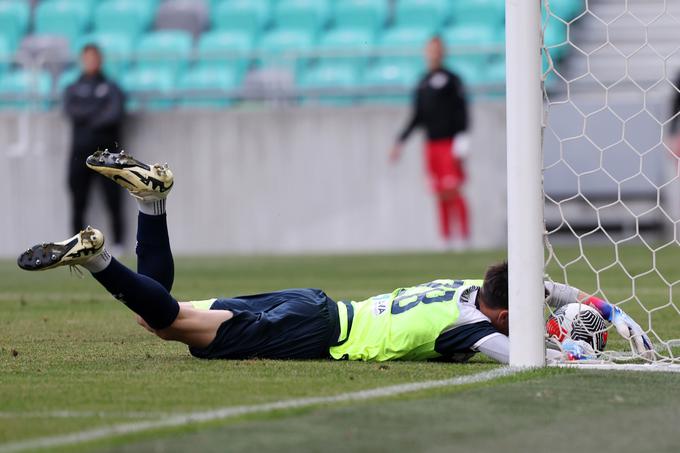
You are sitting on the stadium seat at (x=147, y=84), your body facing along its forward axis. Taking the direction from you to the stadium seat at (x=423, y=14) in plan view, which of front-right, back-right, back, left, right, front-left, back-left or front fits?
left

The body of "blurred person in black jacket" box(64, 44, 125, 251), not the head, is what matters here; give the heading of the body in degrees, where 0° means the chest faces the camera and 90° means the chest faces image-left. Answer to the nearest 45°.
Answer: approximately 0°

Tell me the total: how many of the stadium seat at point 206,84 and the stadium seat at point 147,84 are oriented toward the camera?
2

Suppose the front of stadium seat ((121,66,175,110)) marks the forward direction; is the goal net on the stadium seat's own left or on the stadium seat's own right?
on the stadium seat's own left

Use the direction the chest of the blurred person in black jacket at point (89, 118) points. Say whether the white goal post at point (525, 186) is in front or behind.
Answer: in front

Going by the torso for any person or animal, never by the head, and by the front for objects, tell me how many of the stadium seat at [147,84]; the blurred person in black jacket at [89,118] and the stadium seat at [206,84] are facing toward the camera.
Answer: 3

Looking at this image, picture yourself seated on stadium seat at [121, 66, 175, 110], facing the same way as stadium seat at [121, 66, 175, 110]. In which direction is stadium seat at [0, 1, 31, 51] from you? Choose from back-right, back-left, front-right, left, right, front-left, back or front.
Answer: back-right

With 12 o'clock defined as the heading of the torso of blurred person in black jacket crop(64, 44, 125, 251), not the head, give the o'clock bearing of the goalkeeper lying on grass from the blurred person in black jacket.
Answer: The goalkeeper lying on grass is roughly at 12 o'clock from the blurred person in black jacket.

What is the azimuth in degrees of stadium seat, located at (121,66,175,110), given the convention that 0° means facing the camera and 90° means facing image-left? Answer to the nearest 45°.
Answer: approximately 0°
